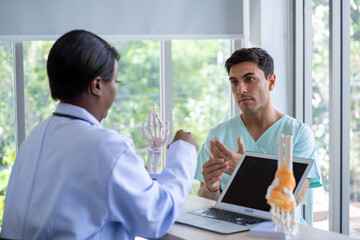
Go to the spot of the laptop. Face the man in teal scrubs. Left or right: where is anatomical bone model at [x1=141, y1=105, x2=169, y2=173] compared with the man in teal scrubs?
left

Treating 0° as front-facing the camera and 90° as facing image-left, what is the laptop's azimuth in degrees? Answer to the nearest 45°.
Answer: approximately 45°

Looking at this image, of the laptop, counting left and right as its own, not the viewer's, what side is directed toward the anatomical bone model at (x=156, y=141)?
right

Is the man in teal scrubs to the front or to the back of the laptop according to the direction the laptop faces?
to the back

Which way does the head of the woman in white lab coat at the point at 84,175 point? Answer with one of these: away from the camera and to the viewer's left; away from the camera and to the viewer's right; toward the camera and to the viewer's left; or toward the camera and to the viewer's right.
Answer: away from the camera and to the viewer's right

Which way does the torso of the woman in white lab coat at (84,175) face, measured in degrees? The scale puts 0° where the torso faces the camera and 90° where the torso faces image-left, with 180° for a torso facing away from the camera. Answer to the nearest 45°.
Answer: approximately 225°

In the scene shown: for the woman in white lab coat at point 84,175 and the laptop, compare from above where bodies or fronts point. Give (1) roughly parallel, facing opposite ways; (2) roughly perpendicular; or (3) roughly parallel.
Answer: roughly parallel, facing opposite ways

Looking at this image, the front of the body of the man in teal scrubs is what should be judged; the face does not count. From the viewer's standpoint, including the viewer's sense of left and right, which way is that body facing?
facing the viewer and to the left of the viewer

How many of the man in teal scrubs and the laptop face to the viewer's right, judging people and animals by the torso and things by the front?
0

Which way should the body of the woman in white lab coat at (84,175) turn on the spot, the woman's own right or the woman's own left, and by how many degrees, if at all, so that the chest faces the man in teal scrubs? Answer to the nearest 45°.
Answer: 0° — they already face them

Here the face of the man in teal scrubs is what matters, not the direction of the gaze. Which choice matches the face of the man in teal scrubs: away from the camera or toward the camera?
toward the camera

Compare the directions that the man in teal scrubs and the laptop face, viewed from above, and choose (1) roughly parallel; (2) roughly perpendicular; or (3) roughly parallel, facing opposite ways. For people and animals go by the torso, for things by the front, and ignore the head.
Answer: roughly parallel

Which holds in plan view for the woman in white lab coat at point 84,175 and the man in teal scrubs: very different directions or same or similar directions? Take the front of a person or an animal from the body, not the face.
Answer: very different directions
